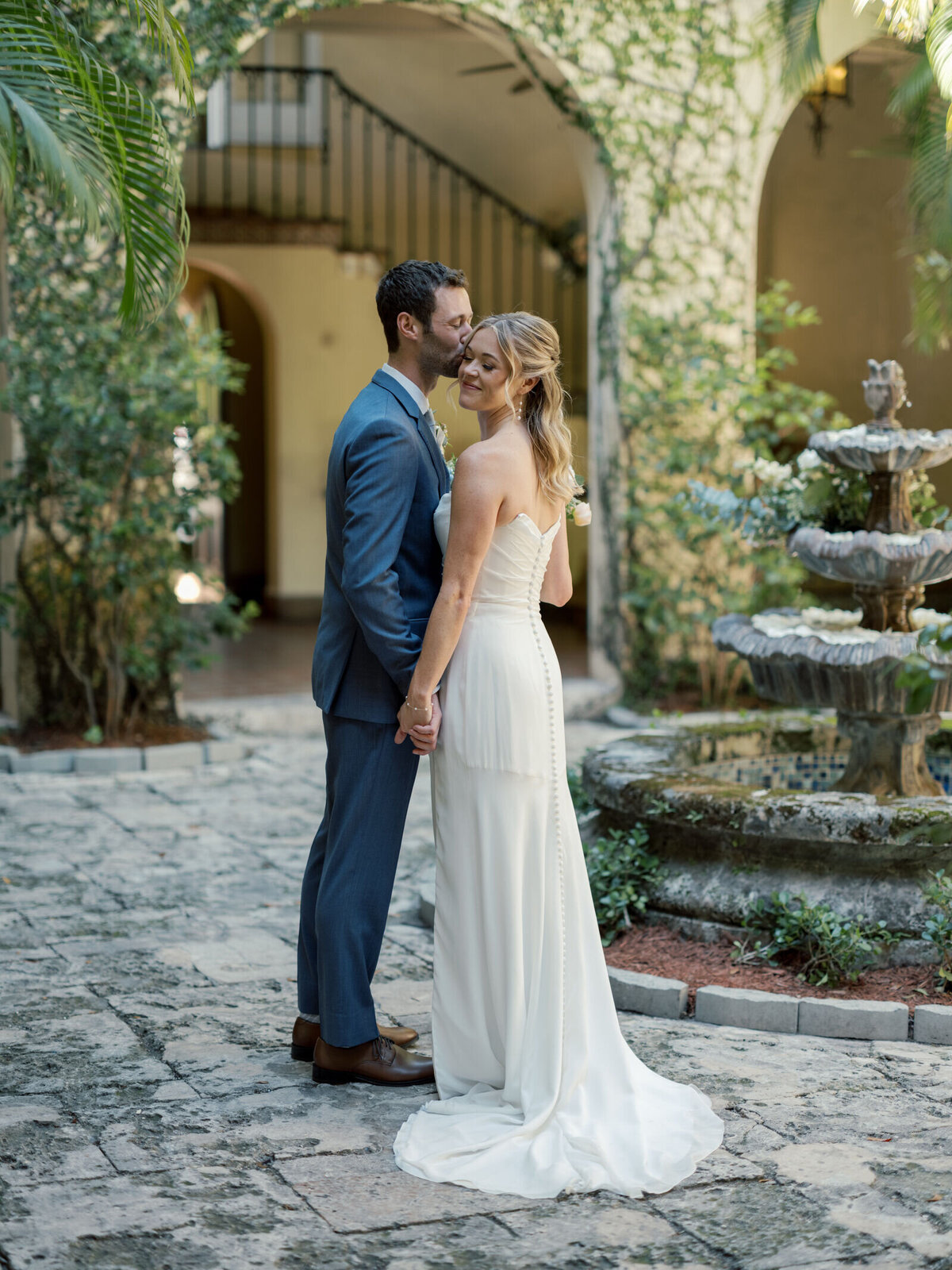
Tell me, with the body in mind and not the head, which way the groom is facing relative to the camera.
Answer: to the viewer's right

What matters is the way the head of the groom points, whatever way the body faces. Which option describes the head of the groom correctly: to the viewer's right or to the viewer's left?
to the viewer's right

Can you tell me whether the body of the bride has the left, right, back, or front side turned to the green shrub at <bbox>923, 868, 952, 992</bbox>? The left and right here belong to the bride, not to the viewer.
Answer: right

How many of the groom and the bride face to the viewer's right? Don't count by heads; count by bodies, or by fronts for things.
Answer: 1

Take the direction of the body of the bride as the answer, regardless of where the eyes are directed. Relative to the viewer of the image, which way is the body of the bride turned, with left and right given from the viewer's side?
facing away from the viewer and to the left of the viewer

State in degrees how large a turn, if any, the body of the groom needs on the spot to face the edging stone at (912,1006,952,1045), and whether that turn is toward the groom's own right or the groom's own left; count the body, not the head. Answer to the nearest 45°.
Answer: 0° — they already face it

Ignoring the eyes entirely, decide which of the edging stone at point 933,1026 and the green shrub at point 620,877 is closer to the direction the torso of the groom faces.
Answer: the edging stone

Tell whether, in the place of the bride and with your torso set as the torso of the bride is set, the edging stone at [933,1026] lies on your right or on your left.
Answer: on your right
